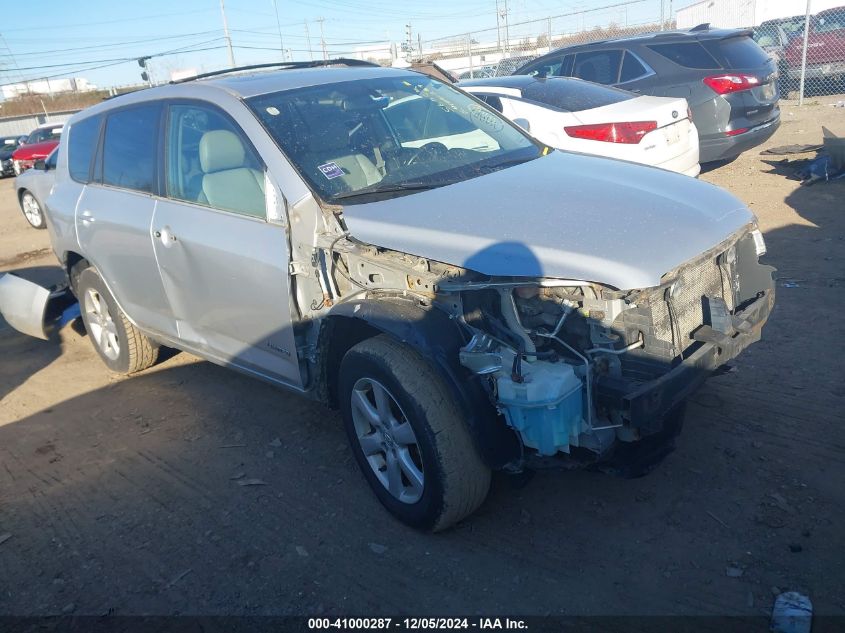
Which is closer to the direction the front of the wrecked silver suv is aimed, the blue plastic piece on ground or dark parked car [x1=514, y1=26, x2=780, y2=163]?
the blue plastic piece on ground

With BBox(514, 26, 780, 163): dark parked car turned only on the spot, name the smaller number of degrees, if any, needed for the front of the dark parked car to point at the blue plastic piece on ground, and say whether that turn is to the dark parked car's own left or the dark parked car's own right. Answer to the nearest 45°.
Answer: approximately 135° to the dark parked car's own left

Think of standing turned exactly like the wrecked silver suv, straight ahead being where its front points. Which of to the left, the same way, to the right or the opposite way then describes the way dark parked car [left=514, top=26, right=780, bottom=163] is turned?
the opposite way

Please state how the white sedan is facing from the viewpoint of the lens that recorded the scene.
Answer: facing away from the viewer and to the left of the viewer

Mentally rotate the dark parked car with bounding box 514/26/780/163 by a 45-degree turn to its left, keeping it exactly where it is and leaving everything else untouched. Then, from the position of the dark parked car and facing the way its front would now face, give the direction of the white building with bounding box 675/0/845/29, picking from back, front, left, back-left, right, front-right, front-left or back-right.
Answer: right

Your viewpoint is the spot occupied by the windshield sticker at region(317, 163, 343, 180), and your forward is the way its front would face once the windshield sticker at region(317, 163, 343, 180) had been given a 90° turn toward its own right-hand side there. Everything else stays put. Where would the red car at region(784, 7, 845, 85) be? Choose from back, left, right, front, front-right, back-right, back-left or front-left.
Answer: back

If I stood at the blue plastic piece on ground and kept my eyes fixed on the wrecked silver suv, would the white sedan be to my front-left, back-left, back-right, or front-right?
front-right

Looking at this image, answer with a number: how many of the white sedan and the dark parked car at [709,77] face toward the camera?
0

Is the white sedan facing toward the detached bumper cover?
no

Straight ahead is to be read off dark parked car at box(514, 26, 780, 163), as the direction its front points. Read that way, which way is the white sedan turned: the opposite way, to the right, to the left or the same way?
the same way

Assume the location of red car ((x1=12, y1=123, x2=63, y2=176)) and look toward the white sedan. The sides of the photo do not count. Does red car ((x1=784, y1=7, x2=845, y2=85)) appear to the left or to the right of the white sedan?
left

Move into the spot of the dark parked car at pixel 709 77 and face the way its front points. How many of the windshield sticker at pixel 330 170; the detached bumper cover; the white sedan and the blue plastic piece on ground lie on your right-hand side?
0

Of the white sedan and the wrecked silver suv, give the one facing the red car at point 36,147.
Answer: the white sedan

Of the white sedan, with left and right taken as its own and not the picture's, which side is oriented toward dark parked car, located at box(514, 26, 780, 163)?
right

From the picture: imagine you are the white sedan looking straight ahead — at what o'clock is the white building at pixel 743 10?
The white building is roughly at 2 o'clock from the white sedan.

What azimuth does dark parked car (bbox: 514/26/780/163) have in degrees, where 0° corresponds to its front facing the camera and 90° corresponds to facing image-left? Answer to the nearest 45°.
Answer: approximately 135°

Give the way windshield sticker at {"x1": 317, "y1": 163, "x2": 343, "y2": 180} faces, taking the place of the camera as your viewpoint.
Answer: facing the viewer and to the right of the viewer

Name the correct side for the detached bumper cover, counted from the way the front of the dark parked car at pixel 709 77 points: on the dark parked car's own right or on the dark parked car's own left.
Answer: on the dark parked car's own left

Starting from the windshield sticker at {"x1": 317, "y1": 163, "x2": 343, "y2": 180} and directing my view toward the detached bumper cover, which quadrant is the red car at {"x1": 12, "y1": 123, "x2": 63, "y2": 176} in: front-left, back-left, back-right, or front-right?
front-right

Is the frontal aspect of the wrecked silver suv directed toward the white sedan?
no
